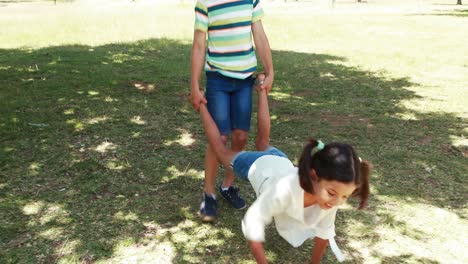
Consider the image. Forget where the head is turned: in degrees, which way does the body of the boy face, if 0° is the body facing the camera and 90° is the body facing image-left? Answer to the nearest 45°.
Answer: approximately 0°
